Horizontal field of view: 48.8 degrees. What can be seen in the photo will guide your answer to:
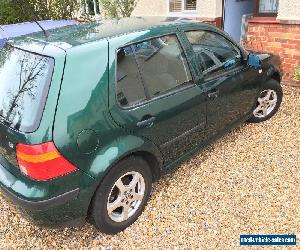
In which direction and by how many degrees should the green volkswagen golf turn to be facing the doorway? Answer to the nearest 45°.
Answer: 0° — it already faces it

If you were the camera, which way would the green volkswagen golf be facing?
facing away from the viewer and to the right of the viewer

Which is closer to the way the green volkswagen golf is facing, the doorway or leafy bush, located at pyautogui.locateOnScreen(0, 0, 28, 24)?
the doorway

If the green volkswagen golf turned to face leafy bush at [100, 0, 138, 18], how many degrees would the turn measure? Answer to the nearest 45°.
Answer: approximately 45° to its left

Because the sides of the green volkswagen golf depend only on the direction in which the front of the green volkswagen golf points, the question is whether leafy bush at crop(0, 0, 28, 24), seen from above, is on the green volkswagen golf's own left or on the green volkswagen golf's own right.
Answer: on the green volkswagen golf's own left
